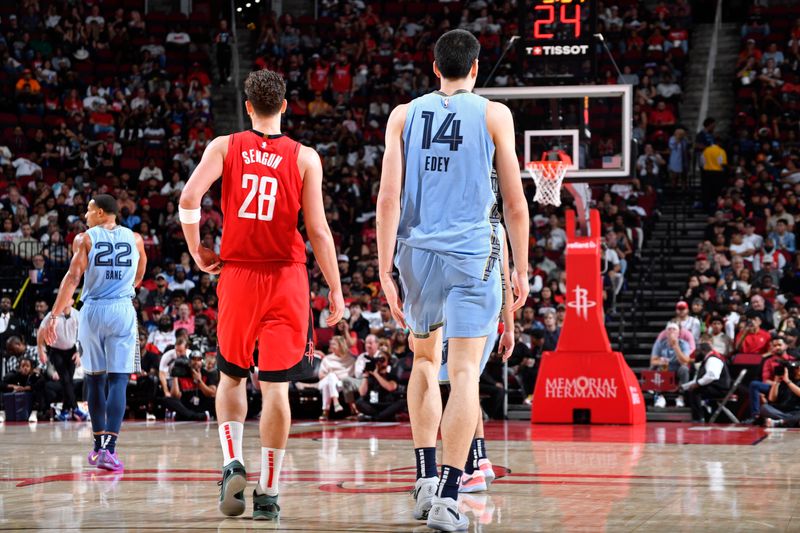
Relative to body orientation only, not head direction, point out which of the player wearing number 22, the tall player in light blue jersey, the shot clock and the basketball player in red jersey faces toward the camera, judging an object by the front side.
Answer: the shot clock

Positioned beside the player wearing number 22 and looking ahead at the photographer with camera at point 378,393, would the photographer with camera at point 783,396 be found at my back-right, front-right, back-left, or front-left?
front-right

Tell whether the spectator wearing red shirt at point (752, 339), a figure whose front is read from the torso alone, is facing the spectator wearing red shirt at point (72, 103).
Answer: no

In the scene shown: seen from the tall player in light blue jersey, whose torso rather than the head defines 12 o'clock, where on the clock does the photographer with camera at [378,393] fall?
The photographer with camera is roughly at 12 o'clock from the tall player in light blue jersey.

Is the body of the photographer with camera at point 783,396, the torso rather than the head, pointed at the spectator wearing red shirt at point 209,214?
no

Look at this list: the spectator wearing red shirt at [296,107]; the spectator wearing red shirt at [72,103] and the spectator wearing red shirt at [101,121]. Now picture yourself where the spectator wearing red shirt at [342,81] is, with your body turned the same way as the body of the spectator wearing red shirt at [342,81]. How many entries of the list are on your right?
3

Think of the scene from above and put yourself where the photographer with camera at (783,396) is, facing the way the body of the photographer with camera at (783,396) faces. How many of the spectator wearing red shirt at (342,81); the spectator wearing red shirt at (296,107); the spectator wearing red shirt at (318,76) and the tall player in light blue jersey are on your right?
3

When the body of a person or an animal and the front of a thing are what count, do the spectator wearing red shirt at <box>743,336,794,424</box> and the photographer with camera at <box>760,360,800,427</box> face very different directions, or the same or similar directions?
same or similar directions

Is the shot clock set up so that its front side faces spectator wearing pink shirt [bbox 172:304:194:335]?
no

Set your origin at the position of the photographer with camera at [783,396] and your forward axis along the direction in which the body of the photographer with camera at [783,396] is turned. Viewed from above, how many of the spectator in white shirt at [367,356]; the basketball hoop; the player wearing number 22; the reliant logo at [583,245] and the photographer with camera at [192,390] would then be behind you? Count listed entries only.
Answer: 0

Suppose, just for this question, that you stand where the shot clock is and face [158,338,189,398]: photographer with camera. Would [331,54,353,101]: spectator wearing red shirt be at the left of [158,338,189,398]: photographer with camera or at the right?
right

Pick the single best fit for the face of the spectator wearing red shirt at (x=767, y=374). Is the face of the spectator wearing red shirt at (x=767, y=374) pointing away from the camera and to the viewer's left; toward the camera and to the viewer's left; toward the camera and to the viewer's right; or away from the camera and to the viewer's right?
toward the camera and to the viewer's left

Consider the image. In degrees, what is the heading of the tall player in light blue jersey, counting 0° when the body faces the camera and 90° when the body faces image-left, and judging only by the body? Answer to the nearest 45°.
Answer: approximately 180°

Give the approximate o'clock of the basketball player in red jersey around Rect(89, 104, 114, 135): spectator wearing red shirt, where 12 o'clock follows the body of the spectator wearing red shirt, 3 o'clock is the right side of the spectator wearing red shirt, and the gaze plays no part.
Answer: The basketball player in red jersey is roughly at 12 o'clock from the spectator wearing red shirt.

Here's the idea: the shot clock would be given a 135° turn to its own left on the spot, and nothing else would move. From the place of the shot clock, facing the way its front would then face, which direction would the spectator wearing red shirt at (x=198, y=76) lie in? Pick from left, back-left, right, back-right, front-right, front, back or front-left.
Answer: left

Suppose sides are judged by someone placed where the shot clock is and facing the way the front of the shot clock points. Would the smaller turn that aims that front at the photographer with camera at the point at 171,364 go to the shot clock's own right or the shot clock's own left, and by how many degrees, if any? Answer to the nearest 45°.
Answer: approximately 90° to the shot clock's own right

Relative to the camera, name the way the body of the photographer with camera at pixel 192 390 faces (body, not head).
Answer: toward the camera

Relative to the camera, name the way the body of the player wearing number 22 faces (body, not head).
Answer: away from the camera

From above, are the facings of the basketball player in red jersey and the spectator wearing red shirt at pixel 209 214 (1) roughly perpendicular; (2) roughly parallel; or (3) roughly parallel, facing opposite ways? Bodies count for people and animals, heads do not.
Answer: roughly parallel, facing opposite ways

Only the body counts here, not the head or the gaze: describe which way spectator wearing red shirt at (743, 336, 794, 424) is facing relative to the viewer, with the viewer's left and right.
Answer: facing the viewer and to the left of the viewer

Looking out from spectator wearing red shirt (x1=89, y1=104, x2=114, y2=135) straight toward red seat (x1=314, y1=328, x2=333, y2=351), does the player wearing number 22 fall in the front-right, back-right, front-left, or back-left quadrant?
front-right

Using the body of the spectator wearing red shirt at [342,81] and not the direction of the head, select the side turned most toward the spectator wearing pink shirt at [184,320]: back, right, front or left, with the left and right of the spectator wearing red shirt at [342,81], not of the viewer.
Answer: front

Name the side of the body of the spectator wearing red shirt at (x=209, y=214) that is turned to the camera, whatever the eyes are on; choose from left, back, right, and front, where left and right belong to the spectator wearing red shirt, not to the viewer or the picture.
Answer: front

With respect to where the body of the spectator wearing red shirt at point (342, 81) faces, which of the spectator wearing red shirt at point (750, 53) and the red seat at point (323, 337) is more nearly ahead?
the red seat

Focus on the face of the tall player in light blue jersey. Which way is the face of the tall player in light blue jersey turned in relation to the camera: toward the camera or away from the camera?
away from the camera

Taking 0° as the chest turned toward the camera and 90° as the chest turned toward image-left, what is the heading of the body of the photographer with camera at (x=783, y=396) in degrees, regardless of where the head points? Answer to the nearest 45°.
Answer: approximately 45°
